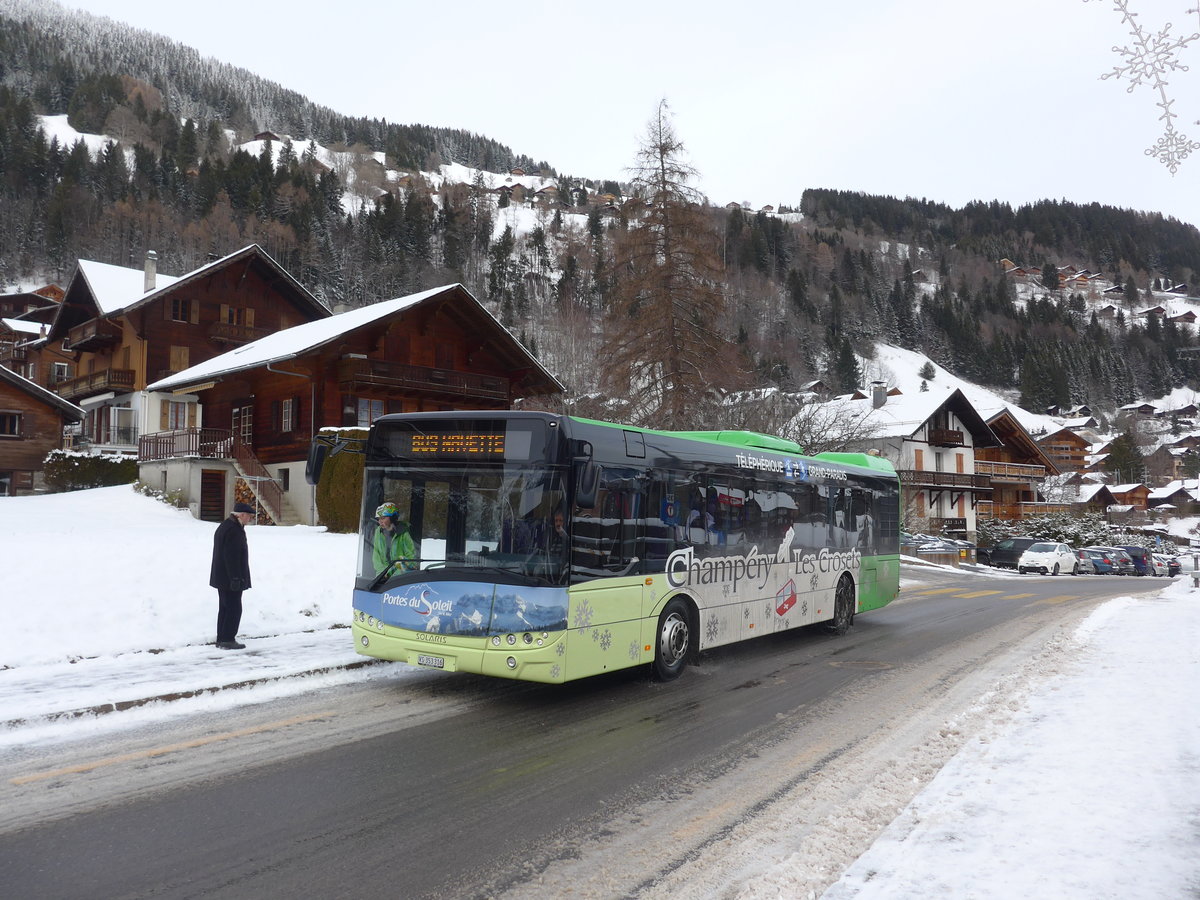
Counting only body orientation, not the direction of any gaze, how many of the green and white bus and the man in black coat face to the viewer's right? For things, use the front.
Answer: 1

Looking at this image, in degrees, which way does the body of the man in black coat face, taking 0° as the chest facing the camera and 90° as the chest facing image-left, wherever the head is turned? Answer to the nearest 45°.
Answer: approximately 270°

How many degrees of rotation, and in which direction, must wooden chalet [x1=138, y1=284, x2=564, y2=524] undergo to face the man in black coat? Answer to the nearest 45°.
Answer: approximately 45° to its right

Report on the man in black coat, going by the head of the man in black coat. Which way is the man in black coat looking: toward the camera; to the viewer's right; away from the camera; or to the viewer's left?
to the viewer's right

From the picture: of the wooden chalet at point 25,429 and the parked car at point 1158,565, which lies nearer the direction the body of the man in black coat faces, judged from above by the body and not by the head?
the parked car

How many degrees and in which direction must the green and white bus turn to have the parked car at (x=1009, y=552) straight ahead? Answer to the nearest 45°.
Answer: approximately 180°

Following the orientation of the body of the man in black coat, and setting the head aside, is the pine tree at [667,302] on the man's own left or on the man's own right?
on the man's own left

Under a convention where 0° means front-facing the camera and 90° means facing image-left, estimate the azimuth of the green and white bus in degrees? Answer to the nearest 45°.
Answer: approximately 45°

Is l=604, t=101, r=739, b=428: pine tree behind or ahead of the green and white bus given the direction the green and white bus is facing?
behind

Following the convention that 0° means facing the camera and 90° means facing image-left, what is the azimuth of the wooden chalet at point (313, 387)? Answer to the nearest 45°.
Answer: approximately 315°
